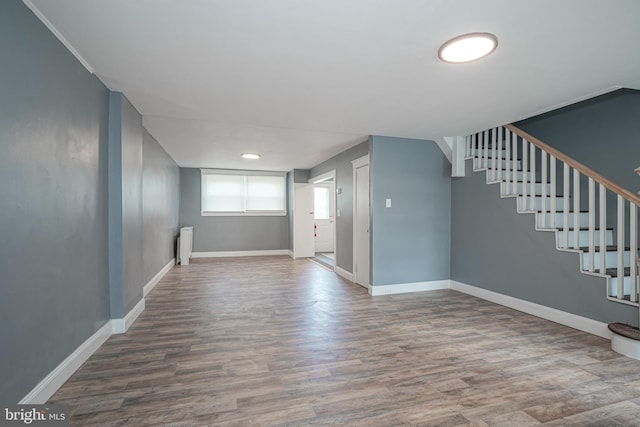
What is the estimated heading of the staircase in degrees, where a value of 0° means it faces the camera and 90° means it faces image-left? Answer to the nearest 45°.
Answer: approximately 315°

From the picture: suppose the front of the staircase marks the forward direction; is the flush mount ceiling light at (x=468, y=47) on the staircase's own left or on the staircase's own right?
on the staircase's own right

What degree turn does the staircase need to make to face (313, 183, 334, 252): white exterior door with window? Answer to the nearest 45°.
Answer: approximately 180°

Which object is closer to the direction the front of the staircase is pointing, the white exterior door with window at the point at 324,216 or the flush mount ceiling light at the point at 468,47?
the flush mount ceiling light

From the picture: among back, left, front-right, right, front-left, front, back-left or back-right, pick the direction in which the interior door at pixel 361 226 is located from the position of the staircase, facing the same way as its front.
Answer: back-right

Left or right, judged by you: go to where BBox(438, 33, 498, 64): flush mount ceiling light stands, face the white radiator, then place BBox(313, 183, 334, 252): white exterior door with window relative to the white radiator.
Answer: right

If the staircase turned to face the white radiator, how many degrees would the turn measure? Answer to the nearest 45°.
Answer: approximately 135° to its right

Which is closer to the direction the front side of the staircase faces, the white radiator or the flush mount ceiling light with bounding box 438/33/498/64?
the flush mount ceiling light

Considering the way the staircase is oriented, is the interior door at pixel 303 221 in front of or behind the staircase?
behind
